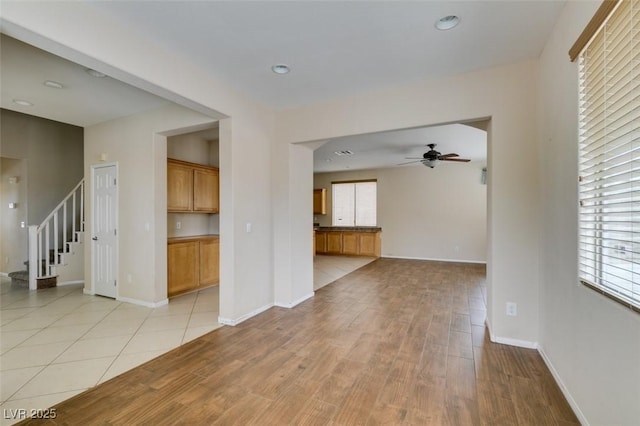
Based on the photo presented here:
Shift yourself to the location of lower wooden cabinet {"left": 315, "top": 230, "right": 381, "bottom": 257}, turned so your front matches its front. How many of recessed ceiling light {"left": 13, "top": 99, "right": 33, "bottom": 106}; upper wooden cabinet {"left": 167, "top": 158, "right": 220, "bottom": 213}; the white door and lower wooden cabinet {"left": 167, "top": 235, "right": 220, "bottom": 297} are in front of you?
4

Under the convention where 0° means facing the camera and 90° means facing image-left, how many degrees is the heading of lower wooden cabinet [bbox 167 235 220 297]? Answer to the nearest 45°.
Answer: approximately 315°

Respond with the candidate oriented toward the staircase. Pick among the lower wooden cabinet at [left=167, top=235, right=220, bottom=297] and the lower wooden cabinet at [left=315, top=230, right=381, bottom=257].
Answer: the lower wooden cabinet at [left=315, top=230, right=381, bottom=257]

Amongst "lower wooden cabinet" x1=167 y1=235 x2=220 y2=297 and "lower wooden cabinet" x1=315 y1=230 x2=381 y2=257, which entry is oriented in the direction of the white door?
"lower wooden cabinet" x1=315 y1=230 x2=381 y2=257

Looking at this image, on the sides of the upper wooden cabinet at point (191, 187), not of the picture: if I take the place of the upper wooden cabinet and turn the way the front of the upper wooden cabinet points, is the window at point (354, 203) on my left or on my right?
on my left

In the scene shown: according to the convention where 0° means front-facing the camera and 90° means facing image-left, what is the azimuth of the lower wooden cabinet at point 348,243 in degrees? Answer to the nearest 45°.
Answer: approximately 45°

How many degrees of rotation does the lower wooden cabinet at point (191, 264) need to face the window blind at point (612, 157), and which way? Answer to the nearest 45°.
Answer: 0° — it already faces it

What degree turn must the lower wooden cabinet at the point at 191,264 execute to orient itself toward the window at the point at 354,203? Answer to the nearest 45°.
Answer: approximately 90° to its left

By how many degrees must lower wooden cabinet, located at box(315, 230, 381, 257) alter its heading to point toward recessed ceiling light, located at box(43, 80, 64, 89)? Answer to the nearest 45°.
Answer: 0° — it already faces it
